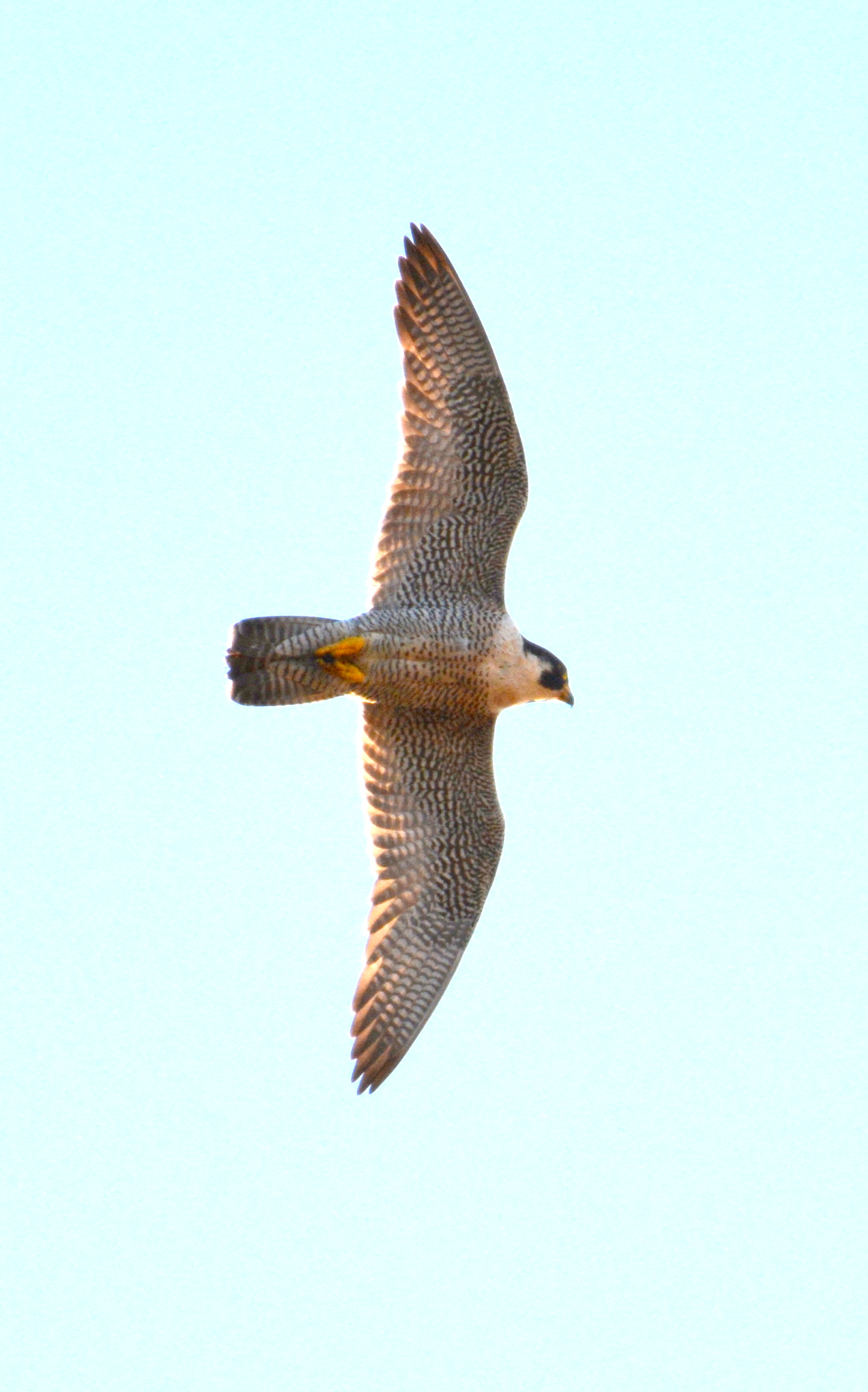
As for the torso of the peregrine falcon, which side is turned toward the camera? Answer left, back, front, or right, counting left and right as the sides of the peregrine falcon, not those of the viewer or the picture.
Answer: right
